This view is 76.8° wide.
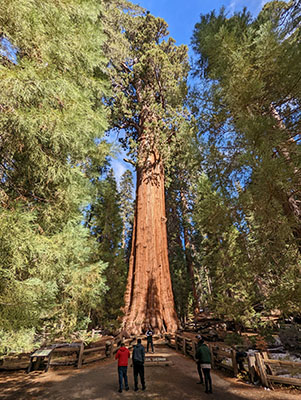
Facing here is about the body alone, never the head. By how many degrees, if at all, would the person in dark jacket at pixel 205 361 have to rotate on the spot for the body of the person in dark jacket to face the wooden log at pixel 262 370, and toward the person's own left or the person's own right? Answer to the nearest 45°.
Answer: approximately 90° to the person's own right

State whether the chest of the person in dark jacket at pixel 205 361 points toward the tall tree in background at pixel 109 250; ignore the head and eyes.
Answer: yes

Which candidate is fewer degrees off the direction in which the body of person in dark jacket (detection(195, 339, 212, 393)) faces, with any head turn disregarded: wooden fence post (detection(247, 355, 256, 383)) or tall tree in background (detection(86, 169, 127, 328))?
the tall tree in background

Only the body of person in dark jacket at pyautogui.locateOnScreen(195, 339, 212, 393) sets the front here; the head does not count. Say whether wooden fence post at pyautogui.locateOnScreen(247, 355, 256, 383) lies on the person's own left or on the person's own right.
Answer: on the person's own right

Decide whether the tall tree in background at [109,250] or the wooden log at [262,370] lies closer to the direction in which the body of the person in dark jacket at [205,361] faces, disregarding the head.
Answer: the tall tree in background

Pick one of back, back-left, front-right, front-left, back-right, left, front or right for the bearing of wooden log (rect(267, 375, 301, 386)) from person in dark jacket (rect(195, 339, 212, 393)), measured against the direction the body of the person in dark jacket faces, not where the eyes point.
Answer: back-right

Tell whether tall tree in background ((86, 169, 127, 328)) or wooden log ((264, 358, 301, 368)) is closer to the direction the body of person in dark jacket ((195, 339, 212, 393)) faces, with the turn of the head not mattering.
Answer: the tall tree in background

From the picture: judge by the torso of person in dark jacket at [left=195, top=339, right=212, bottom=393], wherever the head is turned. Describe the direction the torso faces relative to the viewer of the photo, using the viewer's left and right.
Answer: facing away from the viewer and to the left of the viewer

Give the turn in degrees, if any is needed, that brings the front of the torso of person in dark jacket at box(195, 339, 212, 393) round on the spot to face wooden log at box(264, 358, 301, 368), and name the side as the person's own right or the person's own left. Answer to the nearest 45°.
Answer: approximately 135° to the person's own right
